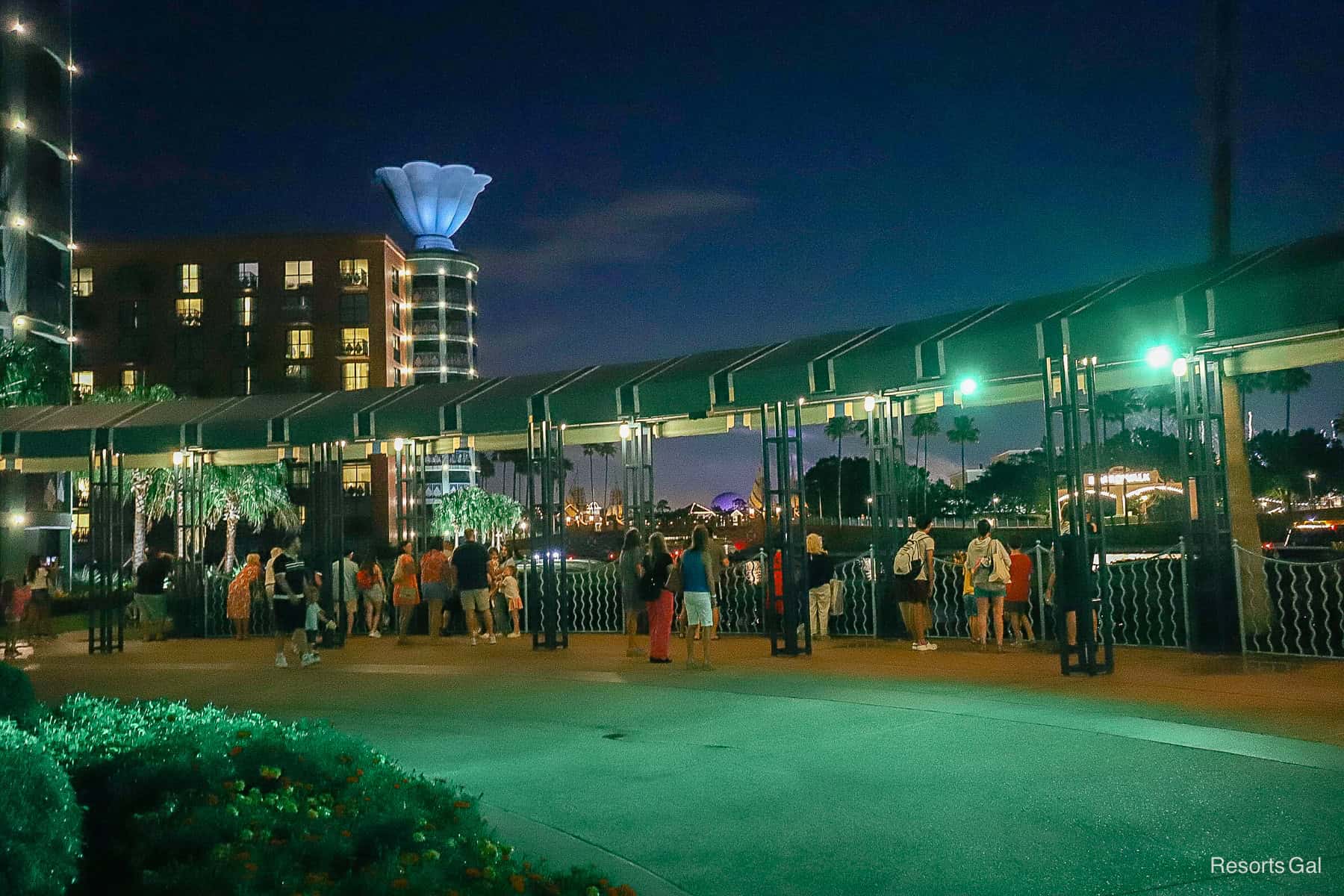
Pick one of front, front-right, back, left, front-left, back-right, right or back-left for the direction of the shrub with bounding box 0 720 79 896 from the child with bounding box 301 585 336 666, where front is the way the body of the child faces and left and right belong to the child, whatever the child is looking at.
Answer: right

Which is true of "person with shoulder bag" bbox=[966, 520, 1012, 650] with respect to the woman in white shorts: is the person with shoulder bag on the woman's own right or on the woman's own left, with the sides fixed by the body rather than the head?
on the woman's own right

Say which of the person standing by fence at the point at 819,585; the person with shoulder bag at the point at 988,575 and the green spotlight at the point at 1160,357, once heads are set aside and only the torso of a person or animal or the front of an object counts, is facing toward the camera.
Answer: the green spotlight

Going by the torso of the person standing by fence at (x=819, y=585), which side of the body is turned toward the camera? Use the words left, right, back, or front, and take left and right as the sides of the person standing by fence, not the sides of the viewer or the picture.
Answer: back

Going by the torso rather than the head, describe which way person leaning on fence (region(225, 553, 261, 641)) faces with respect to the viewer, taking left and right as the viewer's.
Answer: facing away from the viewer and to the right of the viewer

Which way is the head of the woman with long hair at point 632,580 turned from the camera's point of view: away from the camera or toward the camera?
away from the camera

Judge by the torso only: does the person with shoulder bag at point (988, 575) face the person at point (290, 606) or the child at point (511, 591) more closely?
the child

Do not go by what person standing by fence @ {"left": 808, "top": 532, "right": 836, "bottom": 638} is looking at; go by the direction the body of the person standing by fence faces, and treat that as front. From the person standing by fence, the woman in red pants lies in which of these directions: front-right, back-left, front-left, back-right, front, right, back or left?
back-left

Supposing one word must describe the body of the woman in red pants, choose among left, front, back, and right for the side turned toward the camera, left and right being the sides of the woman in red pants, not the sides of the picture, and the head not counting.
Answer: back

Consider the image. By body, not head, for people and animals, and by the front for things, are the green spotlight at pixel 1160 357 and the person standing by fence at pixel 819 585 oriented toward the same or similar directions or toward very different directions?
very different directions

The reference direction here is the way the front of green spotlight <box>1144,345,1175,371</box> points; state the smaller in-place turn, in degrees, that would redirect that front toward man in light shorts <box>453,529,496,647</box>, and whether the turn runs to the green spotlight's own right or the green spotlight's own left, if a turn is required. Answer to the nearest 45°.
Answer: approximately 90° to the green spotlight's own right

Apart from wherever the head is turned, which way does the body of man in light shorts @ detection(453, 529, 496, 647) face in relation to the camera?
away from the camera

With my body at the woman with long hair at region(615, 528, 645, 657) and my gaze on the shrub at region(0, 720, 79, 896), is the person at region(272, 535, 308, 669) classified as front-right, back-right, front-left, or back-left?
front-right

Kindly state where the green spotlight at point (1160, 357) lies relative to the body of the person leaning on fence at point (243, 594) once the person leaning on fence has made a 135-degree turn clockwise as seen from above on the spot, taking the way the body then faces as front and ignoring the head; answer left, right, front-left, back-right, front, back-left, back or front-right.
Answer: front-left

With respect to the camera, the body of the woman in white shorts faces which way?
away from the camera

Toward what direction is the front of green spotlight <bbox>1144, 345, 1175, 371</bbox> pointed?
toward the camera

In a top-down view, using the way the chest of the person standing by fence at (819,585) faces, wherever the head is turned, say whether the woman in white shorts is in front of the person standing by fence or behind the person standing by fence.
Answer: behind

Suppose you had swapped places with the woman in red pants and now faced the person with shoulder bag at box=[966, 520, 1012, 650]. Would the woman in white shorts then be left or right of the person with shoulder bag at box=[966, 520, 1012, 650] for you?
right

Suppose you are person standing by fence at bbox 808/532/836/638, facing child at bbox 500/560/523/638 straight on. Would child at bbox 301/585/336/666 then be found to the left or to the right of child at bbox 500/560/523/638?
left

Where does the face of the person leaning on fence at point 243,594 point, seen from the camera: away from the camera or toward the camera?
away from the camera
